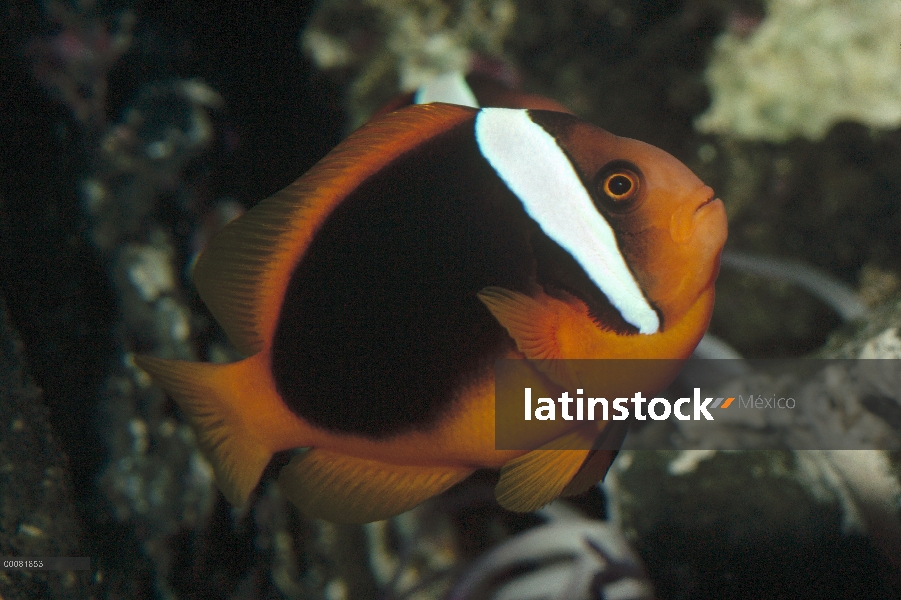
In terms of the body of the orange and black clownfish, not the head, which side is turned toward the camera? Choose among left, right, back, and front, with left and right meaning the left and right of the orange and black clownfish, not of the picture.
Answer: right

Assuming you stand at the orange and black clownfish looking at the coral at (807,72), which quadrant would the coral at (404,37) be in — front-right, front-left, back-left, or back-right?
front-left

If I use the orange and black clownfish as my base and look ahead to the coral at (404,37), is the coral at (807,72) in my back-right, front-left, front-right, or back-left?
front-right

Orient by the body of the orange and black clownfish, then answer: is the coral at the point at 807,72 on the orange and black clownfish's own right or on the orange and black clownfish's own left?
on the orange and black clownfish's own left

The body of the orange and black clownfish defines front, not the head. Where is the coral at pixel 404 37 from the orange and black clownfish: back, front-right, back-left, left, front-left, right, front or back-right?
left

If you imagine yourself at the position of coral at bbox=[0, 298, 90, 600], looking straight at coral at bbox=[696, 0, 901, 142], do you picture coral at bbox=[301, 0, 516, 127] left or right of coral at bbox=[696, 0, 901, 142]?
left
